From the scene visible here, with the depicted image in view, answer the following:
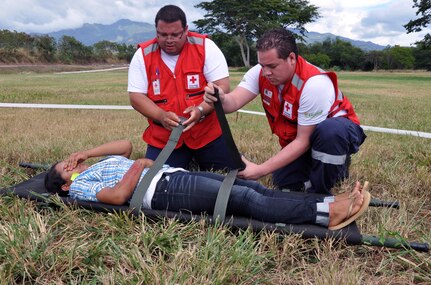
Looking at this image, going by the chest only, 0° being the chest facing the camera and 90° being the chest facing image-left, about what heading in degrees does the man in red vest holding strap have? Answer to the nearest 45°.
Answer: approximately 0°

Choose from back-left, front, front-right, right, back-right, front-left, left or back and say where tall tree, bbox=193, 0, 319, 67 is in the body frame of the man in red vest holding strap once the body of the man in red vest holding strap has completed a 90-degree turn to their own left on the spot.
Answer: left

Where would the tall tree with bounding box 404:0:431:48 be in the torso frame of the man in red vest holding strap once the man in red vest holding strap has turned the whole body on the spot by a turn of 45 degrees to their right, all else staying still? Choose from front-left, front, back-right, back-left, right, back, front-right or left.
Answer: back
